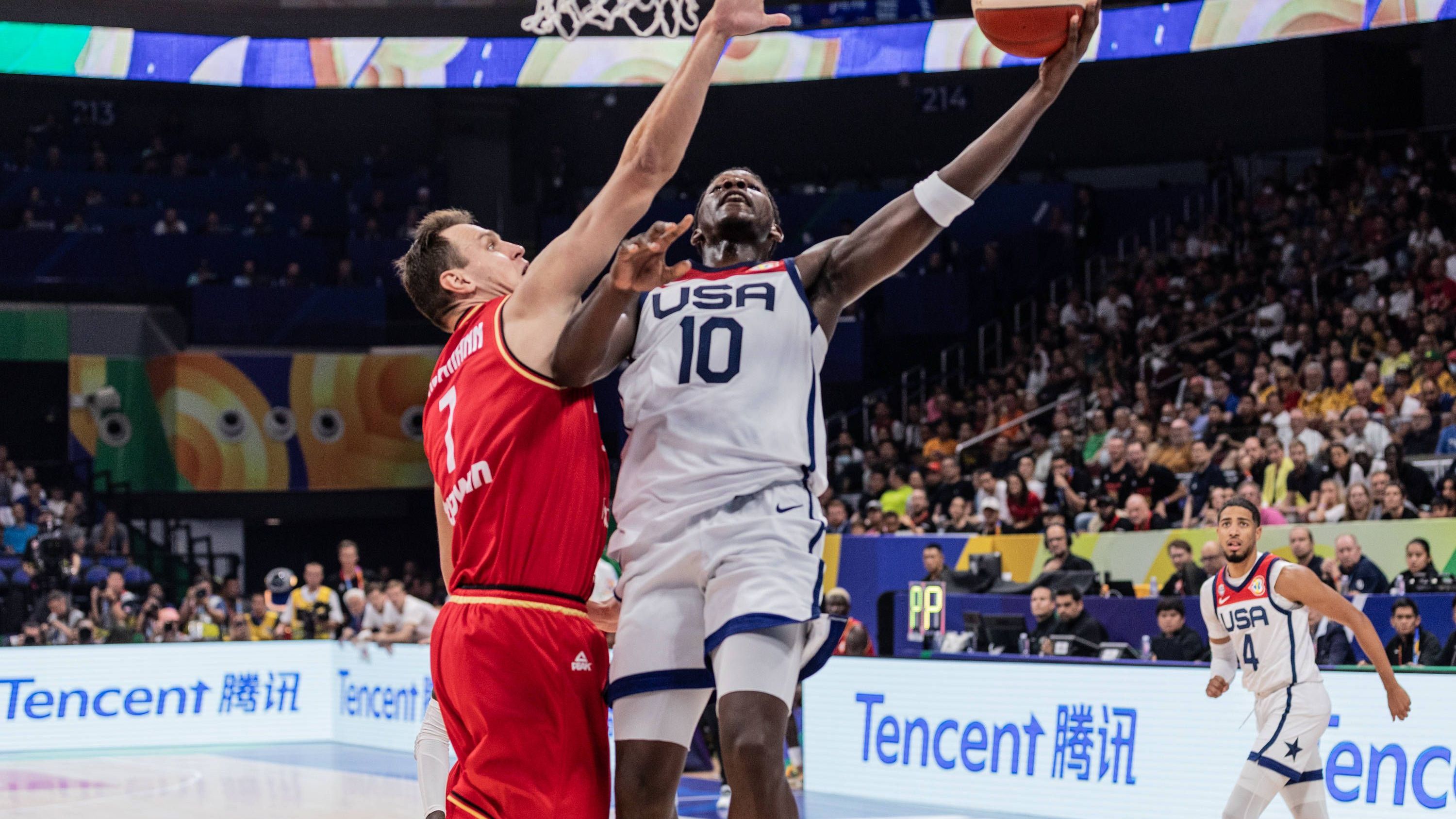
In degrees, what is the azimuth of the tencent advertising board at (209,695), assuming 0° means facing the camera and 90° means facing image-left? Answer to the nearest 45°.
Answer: approximately 0°

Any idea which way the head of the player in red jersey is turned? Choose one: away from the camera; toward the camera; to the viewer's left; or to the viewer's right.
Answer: to the viewer's right

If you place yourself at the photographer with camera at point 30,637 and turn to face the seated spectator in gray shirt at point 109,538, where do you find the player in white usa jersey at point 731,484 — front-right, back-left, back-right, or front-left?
back-right

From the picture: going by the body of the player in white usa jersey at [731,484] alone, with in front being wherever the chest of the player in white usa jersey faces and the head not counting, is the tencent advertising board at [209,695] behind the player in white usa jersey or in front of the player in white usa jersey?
behind

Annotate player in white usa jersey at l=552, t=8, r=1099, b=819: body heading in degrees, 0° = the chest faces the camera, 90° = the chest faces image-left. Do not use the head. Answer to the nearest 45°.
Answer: approximately 0°

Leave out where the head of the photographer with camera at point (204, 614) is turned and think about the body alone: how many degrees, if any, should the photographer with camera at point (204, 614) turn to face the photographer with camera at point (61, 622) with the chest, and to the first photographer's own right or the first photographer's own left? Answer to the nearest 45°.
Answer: approximately 90° to the first photographer's own right

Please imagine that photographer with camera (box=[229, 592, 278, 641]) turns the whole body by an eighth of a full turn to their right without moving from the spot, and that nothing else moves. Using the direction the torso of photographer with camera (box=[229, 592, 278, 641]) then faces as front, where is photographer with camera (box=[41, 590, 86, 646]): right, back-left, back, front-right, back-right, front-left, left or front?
front-right

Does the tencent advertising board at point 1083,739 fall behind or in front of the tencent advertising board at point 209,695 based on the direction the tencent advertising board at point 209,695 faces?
in front
